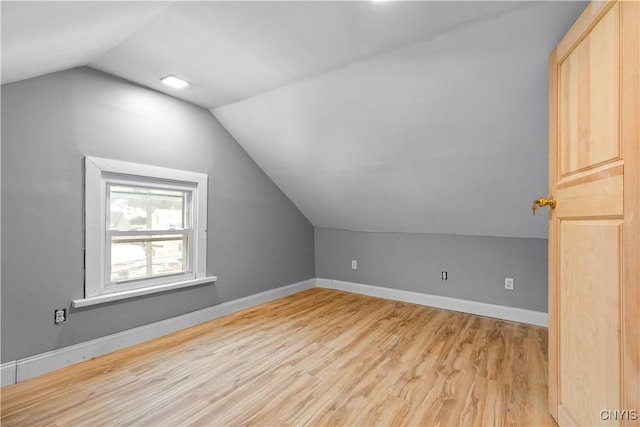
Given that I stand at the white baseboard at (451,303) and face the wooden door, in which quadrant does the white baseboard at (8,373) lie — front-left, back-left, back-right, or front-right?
front-right

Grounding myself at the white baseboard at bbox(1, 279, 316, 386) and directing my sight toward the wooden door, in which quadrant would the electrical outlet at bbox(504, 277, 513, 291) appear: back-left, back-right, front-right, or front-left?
front-left

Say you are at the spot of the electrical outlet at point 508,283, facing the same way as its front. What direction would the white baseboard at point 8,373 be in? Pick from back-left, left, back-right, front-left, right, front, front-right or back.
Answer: front-right

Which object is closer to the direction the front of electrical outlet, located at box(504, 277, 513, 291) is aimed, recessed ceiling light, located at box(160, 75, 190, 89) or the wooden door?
the wooden door

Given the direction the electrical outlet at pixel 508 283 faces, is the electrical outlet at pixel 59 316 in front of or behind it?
in front

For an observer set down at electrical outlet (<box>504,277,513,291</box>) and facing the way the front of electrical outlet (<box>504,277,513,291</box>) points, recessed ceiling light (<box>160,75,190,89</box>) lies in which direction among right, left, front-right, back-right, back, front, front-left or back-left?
front-right

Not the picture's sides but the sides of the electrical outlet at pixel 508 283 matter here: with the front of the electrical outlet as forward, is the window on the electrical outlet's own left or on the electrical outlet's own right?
on the electrical outlet's own right

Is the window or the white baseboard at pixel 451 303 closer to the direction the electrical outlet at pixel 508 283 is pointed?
the window

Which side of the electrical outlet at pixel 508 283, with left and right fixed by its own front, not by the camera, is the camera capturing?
front

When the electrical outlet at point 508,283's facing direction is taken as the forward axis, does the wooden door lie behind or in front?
in front
